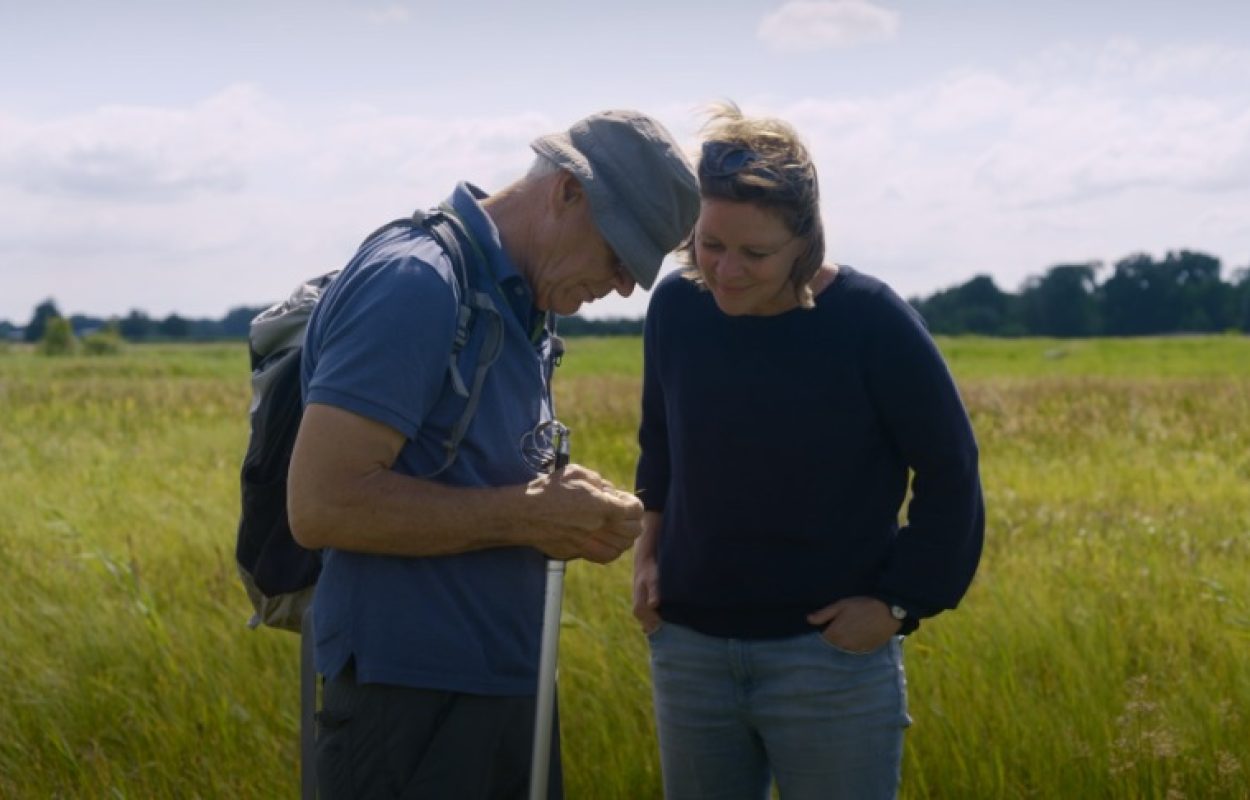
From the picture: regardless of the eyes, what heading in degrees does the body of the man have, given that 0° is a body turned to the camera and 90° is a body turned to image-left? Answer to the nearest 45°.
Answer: approximately 270°

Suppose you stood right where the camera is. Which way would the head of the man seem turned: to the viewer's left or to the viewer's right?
to the viewer's right

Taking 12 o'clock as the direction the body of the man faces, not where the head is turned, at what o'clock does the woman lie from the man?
The woman is roughly at 11 o'clock from the man.
